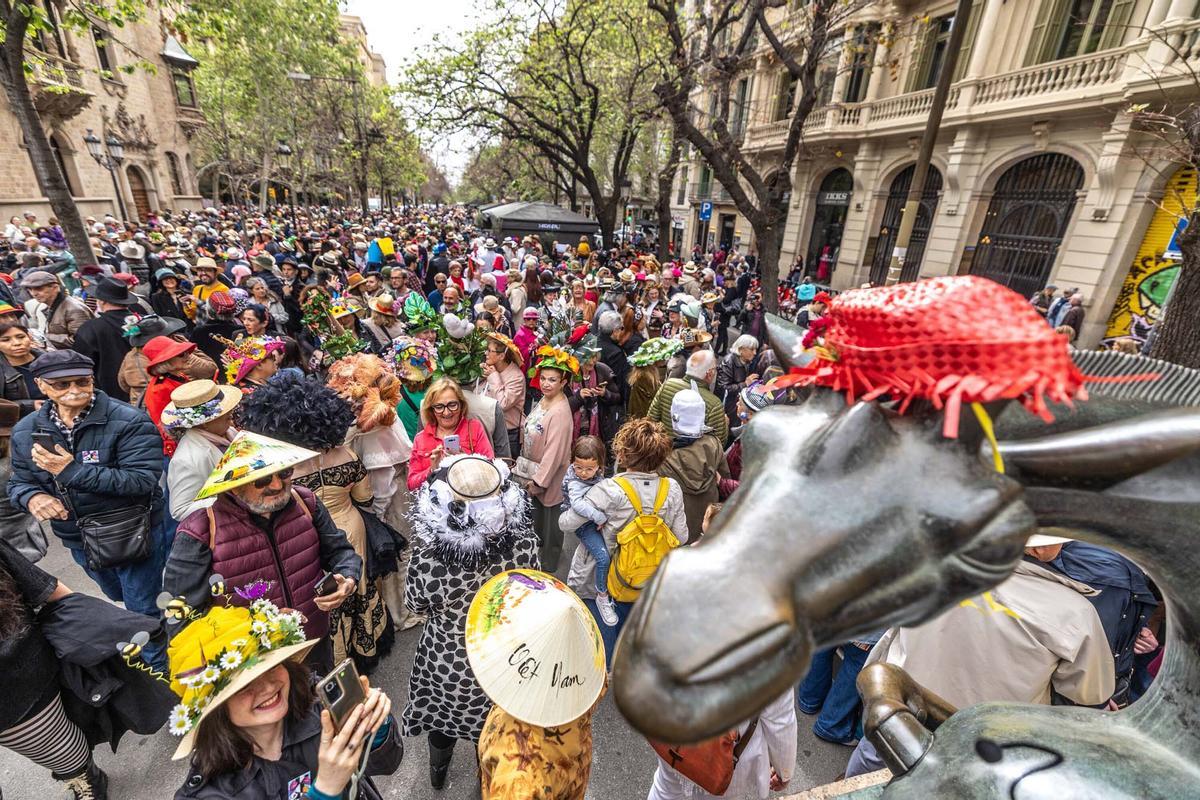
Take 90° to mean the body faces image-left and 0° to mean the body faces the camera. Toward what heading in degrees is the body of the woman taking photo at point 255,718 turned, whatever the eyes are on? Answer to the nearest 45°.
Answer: approximately 315°

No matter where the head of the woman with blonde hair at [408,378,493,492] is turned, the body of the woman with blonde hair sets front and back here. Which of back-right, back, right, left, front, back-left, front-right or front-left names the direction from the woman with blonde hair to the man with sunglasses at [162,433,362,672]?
front-right

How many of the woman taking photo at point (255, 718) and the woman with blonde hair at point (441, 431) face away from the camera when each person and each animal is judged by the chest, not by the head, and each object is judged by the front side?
0

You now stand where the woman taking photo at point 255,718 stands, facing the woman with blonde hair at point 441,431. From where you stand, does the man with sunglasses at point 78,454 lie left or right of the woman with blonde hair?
left

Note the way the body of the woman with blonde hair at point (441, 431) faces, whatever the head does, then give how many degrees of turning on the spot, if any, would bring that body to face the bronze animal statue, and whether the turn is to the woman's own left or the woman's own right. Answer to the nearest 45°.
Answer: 0° — they already face it

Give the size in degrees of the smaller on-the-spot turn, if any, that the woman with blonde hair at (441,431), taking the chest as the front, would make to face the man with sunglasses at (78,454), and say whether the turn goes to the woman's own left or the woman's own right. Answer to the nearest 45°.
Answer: approximately 90° to the woman's own right

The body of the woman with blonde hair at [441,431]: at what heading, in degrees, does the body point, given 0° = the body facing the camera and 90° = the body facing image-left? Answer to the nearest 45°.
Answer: approximately 0°
